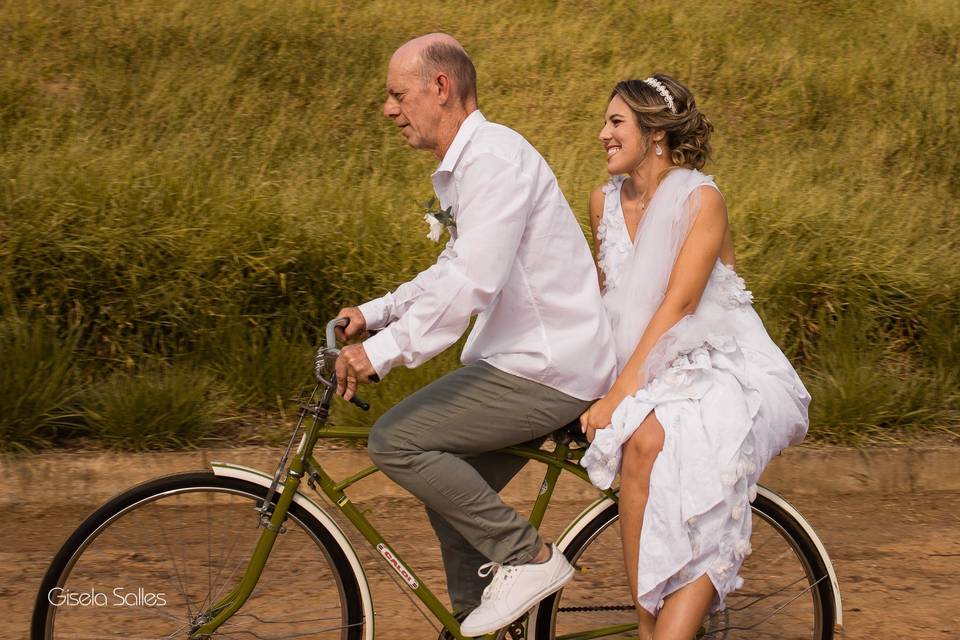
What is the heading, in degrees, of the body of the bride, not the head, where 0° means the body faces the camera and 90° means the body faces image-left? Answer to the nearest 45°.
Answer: approximately 45°

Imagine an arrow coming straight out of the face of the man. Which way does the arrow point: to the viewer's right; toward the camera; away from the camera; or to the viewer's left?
to the viewer's left

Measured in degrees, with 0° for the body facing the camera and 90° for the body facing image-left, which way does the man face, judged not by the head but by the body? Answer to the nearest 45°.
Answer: approximately 90°

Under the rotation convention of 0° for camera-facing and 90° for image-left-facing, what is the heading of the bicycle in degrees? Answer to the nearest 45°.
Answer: approximately 90°
